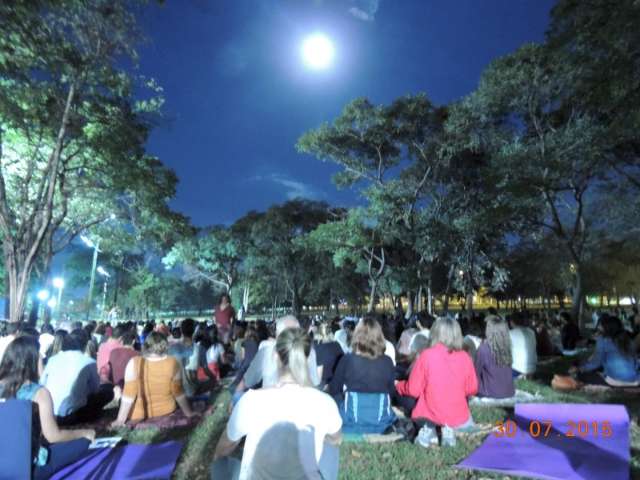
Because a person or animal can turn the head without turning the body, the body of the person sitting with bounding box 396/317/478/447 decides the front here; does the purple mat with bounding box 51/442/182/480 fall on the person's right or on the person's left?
on the person's left

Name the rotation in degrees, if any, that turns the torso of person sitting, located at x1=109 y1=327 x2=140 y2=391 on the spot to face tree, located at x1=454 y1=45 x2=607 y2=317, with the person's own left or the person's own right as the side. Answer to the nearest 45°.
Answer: approximately 90° to the person's own right

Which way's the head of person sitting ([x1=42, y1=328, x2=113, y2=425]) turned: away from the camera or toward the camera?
away from the camera

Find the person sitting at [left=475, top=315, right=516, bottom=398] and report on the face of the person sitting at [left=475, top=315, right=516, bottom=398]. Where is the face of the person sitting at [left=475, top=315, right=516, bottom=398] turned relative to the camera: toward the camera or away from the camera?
away from the camera

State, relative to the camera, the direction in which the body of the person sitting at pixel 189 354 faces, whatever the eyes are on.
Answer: away from the camera

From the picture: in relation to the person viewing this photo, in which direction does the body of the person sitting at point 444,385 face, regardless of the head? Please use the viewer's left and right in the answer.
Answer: facing away from the viewer

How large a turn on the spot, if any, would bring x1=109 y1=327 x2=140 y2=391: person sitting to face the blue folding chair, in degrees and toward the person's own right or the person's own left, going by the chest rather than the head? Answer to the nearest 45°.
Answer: approximately 180°

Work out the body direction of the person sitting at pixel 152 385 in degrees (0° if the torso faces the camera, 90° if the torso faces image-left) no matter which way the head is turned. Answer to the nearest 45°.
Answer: approximately 180°

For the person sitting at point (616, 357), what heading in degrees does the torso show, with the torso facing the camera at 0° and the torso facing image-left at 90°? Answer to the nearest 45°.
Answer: approximately 135°

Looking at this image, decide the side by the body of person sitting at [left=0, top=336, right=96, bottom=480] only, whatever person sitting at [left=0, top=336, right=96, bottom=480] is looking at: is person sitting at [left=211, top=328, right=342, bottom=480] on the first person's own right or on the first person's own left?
on the first person's own right

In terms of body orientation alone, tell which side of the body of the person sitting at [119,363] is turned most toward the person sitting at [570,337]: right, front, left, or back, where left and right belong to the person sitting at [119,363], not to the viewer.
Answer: right

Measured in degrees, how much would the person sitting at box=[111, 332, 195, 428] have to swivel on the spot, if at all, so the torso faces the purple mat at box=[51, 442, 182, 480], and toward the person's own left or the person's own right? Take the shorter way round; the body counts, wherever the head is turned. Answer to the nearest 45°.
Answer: approximately 180°

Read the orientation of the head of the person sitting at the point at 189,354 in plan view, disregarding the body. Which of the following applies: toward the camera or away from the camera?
away from the camera

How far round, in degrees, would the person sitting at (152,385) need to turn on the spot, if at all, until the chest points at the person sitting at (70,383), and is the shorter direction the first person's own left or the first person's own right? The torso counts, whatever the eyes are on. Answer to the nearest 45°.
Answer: approximately 90° to the first person's own left

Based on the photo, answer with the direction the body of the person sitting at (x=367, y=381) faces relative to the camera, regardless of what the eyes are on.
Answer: away from the camera
